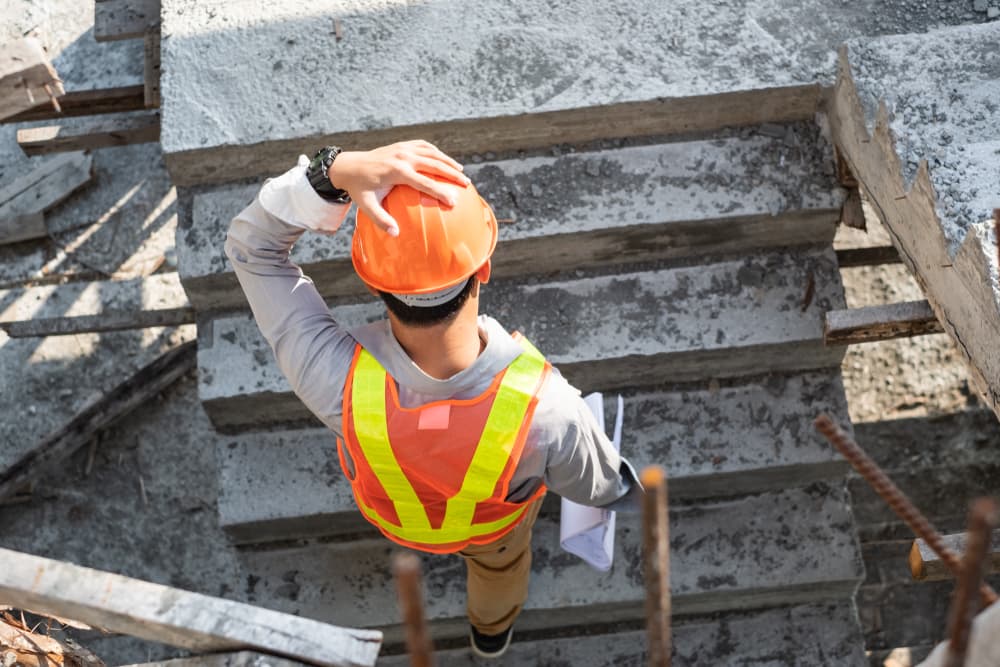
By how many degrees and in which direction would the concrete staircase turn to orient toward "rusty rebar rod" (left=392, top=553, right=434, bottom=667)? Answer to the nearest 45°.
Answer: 0° — it already faces it

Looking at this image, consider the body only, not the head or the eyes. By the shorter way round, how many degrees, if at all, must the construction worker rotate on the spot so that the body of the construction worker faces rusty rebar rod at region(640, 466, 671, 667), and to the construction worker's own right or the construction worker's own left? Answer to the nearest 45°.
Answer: approximately 180°

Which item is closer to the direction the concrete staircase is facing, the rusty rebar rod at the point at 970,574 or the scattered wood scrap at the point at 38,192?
the rusty rebar rod

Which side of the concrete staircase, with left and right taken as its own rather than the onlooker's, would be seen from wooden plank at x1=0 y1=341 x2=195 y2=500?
right

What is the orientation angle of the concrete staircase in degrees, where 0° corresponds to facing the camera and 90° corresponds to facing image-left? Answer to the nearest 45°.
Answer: approximately 0°

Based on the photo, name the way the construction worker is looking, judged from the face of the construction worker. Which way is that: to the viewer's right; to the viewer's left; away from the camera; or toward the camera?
away from the camera

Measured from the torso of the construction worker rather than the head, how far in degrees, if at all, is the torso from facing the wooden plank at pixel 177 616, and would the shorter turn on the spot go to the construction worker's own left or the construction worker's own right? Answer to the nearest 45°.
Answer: approximately 135° to the construction worker's own left

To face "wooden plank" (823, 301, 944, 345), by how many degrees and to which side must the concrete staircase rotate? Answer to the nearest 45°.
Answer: approximately 90° to its left

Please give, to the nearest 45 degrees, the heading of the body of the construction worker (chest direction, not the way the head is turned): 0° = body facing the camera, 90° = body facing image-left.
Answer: approximately 180°

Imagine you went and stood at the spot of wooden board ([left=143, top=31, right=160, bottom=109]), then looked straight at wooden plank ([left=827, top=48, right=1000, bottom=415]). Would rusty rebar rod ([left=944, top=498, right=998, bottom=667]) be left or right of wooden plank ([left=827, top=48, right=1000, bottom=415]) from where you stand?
right
